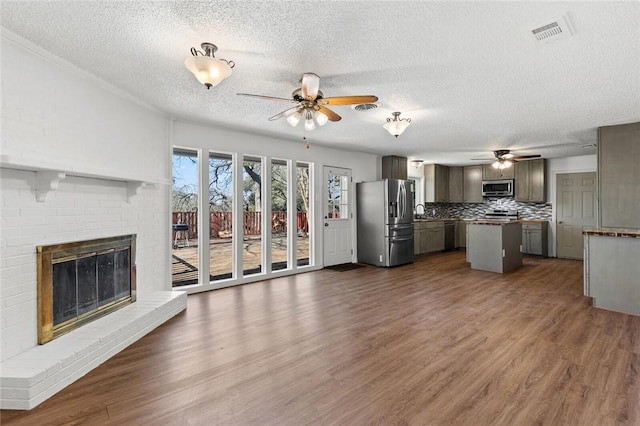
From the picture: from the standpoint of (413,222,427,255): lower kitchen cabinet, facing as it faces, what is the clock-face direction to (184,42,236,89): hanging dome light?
The hanging dome light is roughly at 2 o'clock from the lower kitchen cabinet.

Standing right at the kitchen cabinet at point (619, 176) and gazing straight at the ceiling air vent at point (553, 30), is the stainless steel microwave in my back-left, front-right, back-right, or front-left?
back-right

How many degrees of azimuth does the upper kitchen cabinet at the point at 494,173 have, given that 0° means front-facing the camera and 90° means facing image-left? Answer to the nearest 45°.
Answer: approximately 0°

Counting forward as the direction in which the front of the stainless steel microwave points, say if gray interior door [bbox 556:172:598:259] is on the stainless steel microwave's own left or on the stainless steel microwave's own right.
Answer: on the stainless steel microwave's own left

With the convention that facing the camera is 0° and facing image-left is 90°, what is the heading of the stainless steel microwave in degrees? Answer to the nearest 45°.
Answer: approximately 0°

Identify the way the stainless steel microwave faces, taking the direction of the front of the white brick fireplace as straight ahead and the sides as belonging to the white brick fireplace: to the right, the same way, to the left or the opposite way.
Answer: to the right

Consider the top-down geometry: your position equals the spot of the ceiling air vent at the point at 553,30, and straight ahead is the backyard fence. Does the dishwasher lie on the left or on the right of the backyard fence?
right

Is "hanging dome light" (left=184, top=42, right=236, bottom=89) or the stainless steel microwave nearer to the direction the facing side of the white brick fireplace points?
the hanging dome light

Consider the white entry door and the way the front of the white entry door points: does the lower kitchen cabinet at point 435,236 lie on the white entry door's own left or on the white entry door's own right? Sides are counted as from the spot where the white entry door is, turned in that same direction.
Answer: on the white entry door's own left

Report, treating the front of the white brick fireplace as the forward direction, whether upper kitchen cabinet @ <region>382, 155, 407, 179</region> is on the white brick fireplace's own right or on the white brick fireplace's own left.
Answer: on the white brick fireplace's own left

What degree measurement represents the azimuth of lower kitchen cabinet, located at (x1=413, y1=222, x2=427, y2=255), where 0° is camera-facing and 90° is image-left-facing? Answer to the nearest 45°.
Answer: approximately 315°
